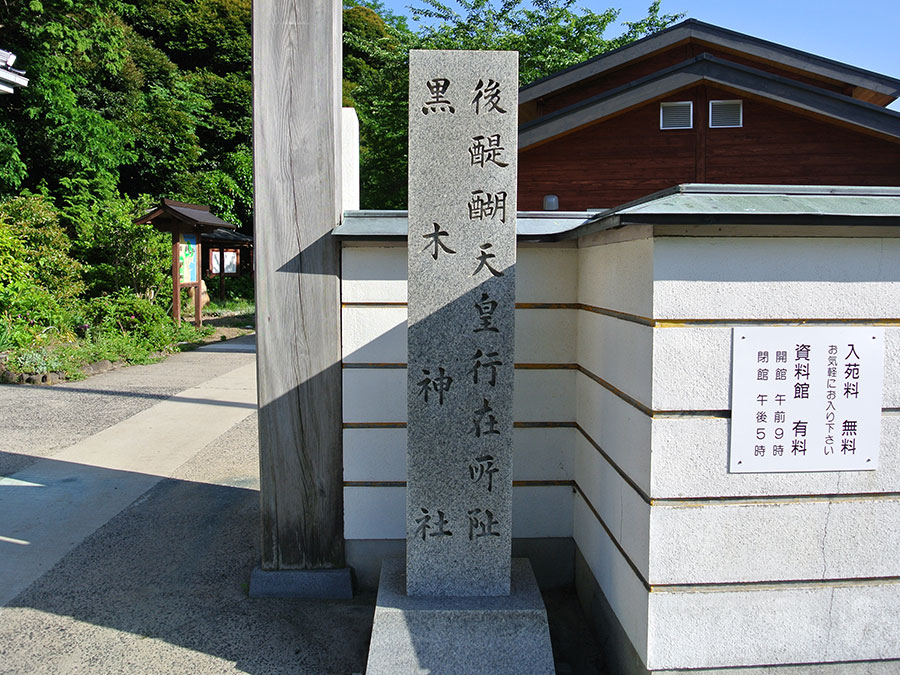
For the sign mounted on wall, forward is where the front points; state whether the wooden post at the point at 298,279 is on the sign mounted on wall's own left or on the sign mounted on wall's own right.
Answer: on the sign mounted on wall's own right

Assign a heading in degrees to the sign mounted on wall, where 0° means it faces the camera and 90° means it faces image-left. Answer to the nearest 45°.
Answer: approximately 0°

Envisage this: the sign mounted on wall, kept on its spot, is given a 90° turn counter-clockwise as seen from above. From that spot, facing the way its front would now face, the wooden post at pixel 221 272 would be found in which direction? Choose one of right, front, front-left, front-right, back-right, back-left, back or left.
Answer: back-left

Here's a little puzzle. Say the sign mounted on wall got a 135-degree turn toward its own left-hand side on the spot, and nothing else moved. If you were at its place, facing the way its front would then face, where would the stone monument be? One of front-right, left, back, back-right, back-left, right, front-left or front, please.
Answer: back-left

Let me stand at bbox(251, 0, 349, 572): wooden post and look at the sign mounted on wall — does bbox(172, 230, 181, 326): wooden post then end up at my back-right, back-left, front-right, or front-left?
back-left

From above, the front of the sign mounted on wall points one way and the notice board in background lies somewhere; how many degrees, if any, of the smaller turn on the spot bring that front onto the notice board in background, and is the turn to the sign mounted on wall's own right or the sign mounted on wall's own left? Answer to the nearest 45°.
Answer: approximately 135° to the sign mounted on wall's own right

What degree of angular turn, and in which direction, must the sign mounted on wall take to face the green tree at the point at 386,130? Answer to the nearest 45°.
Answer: approximately 135° to its right
